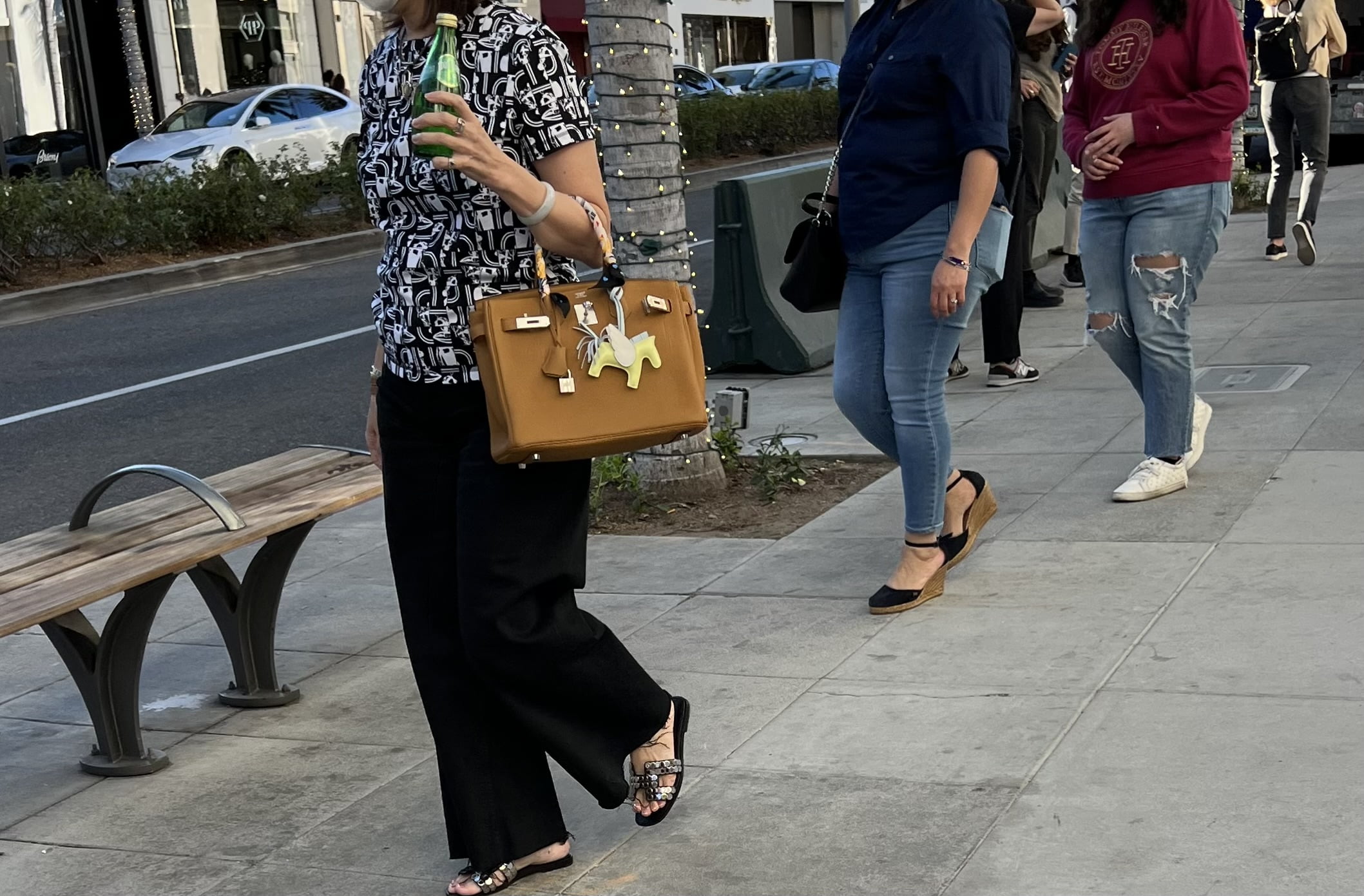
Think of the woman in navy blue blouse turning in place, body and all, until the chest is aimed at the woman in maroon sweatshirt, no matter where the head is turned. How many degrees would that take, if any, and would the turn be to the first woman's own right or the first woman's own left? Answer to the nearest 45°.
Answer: approximately 180°

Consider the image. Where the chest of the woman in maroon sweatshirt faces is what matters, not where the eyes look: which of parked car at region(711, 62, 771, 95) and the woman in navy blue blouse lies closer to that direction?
the woman in navy blue blouse

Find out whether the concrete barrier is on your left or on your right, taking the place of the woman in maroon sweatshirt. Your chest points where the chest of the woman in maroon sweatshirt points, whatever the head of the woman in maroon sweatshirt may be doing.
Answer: on your right

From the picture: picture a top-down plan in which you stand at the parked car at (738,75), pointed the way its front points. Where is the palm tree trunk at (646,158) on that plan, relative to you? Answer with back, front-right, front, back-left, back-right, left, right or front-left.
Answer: front-left

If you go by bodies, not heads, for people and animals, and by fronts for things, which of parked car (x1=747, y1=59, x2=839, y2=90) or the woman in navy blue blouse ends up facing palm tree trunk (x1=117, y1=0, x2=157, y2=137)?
the parked car

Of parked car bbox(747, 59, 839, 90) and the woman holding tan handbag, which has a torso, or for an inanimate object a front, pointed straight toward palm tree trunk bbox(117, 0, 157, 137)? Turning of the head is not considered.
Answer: the parked car

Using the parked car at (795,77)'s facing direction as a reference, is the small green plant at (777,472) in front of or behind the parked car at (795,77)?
in front

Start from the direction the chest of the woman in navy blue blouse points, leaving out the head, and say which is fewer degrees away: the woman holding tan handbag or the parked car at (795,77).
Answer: the woman holding tan handbag

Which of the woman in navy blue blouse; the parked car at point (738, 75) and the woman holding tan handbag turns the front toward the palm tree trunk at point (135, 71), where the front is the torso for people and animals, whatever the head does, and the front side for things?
the parked car

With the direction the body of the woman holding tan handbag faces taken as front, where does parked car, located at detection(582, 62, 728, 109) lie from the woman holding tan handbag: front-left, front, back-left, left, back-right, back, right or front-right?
back-right
